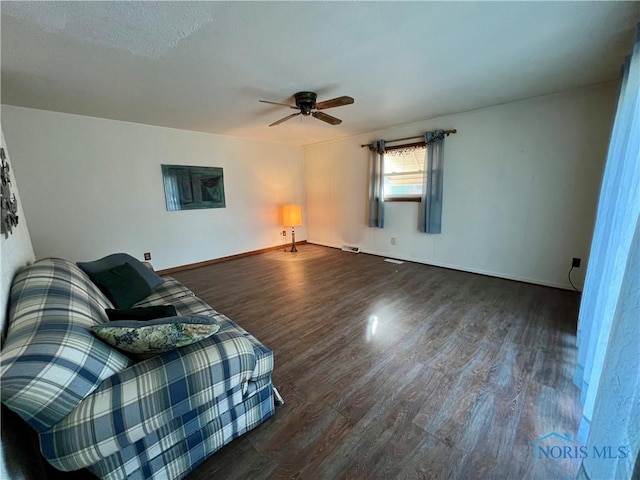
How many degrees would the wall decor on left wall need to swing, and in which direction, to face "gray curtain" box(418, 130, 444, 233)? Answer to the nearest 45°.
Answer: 0° — it already faces it

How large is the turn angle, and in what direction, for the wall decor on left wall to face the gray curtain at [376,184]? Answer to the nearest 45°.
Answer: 0° — it already faces it

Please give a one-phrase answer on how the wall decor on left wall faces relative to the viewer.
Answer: facing to the right of the viewer
